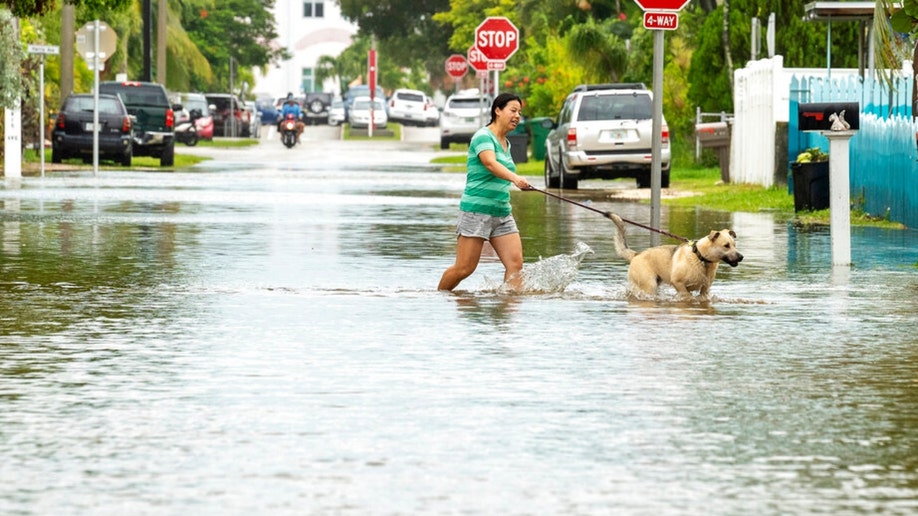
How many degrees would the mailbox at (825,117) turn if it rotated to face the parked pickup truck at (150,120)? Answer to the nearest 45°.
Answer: approximately 45° to its right

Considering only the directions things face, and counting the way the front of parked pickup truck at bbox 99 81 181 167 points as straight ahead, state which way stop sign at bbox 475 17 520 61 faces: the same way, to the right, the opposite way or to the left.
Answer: the opposite way

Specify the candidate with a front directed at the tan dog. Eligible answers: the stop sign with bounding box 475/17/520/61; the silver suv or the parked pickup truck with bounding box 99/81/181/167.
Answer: the stop sign

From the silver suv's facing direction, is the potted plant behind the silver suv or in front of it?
behind

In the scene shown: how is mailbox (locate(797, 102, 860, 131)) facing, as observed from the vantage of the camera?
facing to the left of the viewer

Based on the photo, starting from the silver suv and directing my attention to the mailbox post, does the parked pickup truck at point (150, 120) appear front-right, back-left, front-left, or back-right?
back-right

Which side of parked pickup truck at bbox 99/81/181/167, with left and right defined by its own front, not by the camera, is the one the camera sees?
back

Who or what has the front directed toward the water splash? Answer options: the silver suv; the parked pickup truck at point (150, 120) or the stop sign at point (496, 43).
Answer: the stop sign

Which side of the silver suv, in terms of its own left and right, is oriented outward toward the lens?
back

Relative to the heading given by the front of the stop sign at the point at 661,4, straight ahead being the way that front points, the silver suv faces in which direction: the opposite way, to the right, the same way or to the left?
the opposite way

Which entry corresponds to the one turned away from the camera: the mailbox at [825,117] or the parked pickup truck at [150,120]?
the parked pickup truck

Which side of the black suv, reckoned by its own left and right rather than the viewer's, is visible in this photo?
back

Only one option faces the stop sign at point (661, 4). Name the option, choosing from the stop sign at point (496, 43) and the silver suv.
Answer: the stop sign at point (496, 43)
